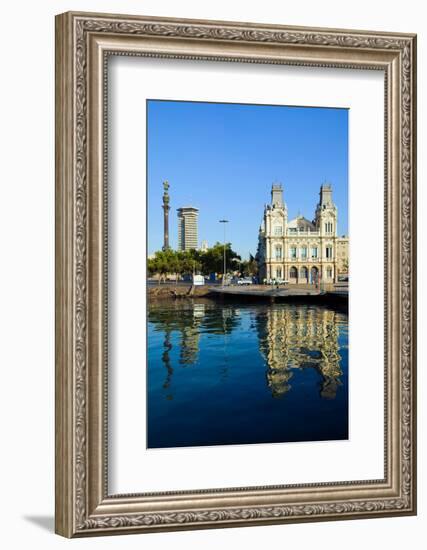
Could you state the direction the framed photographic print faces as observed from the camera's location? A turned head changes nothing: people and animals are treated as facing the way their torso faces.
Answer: facing the viewer and to the right of the viewer
